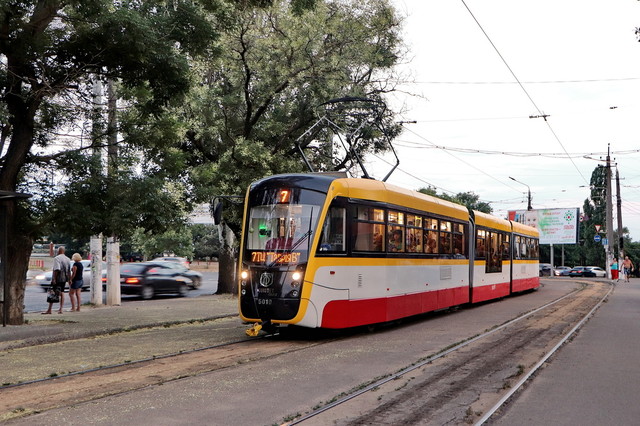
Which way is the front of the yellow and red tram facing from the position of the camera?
facing the viewer and to the left of the viewer

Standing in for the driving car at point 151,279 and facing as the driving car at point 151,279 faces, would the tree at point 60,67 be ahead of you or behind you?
behind

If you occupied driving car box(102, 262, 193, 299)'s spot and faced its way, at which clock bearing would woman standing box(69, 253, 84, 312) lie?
The woman standing is roughly at 5 o'clock from the driving car.

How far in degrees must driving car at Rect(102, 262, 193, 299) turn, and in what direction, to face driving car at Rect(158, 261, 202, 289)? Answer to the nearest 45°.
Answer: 0° — it already faces it

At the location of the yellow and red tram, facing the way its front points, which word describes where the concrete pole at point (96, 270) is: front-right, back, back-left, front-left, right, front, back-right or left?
right

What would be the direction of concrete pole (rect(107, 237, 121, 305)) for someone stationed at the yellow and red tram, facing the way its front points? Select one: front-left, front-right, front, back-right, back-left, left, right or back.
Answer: right

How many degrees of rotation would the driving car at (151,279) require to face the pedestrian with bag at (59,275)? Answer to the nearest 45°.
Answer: approximately 135° to its right

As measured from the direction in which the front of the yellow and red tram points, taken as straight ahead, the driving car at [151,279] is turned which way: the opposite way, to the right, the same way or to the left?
the opposite way

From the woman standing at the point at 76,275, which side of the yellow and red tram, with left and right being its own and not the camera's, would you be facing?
right

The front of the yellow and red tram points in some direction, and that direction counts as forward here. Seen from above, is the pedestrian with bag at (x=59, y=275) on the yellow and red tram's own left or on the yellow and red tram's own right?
on the yellow and red tram's own right

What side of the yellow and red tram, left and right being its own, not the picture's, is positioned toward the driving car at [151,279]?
right

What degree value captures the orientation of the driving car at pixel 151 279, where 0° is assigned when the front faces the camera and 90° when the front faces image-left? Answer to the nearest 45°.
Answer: approximately 225°
